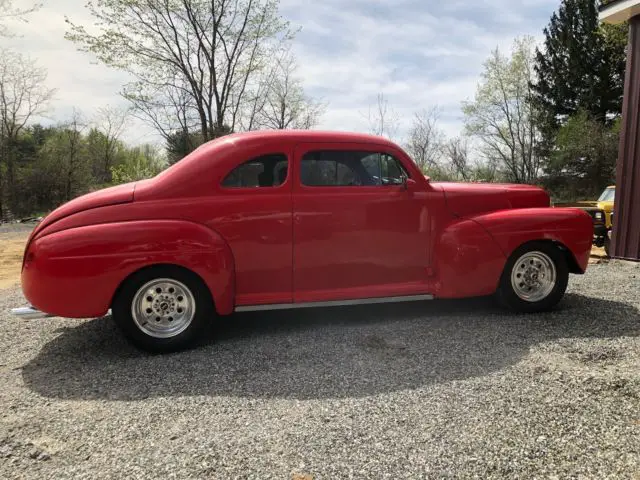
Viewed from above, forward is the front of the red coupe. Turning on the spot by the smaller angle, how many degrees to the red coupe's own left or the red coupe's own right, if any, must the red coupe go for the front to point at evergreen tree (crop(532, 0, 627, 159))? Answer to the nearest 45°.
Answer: approximately 45° to the red coupe's own left

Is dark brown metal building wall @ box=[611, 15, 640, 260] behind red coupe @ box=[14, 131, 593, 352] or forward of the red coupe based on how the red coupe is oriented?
forward

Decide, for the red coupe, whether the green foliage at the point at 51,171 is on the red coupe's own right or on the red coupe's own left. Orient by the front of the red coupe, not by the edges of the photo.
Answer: on the red coupe's own left

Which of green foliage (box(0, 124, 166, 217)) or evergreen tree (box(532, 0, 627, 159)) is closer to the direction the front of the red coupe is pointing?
the evergreen tree

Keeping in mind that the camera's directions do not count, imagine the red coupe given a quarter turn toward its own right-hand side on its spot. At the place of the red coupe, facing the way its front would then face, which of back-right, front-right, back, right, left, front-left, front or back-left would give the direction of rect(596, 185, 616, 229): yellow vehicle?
back-left

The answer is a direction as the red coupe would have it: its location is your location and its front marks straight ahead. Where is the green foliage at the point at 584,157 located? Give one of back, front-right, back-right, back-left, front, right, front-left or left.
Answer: front-left

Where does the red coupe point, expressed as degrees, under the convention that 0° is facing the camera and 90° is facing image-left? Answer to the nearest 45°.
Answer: approximately 270°
